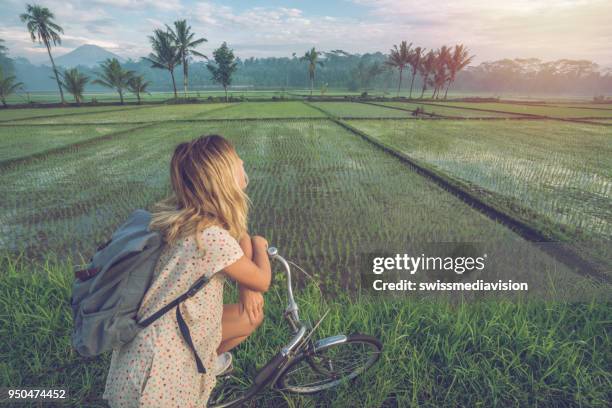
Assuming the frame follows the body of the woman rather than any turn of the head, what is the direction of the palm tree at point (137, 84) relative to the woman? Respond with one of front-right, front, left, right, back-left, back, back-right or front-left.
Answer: front-left

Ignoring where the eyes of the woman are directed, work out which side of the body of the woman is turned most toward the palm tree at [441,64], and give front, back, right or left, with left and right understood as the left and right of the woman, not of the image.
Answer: front

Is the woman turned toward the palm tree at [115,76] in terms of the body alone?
no

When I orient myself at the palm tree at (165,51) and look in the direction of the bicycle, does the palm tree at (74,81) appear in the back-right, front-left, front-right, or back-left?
front-right

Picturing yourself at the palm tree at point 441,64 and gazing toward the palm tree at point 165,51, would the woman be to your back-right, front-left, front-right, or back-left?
front-left

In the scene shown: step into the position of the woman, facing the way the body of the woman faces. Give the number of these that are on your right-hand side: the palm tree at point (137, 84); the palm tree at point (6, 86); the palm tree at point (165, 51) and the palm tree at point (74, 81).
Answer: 0

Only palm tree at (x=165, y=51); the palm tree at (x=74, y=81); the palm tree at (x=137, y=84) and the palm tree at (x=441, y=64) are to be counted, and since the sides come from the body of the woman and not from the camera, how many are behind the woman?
0

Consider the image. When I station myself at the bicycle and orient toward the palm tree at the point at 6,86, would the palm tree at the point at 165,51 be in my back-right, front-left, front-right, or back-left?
front-right

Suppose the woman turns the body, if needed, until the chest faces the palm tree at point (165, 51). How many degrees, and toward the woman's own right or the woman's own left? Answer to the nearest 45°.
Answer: approximately 45° to the woman's own left

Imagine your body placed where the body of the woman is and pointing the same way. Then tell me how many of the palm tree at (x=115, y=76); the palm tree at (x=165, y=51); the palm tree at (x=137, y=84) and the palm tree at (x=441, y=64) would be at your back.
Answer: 0

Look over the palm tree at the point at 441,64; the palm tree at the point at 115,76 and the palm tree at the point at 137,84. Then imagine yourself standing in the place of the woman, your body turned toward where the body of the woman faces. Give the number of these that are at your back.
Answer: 0

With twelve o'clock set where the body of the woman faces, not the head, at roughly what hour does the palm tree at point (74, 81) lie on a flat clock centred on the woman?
The palm tree is roughly at 10 o'clock from the woman.

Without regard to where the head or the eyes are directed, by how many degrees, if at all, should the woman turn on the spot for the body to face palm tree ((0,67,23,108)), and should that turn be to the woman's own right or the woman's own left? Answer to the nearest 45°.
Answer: approximately 45° to the woman's own left

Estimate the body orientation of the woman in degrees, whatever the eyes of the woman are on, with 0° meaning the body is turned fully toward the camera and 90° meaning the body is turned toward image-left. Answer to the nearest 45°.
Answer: approximately 225°

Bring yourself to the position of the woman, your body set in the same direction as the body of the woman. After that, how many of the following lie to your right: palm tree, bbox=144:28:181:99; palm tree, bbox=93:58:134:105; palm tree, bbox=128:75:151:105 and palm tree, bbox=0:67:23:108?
0

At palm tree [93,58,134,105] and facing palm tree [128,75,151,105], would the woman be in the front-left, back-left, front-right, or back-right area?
front-right

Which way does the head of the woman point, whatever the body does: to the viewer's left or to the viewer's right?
to the viewer's right
